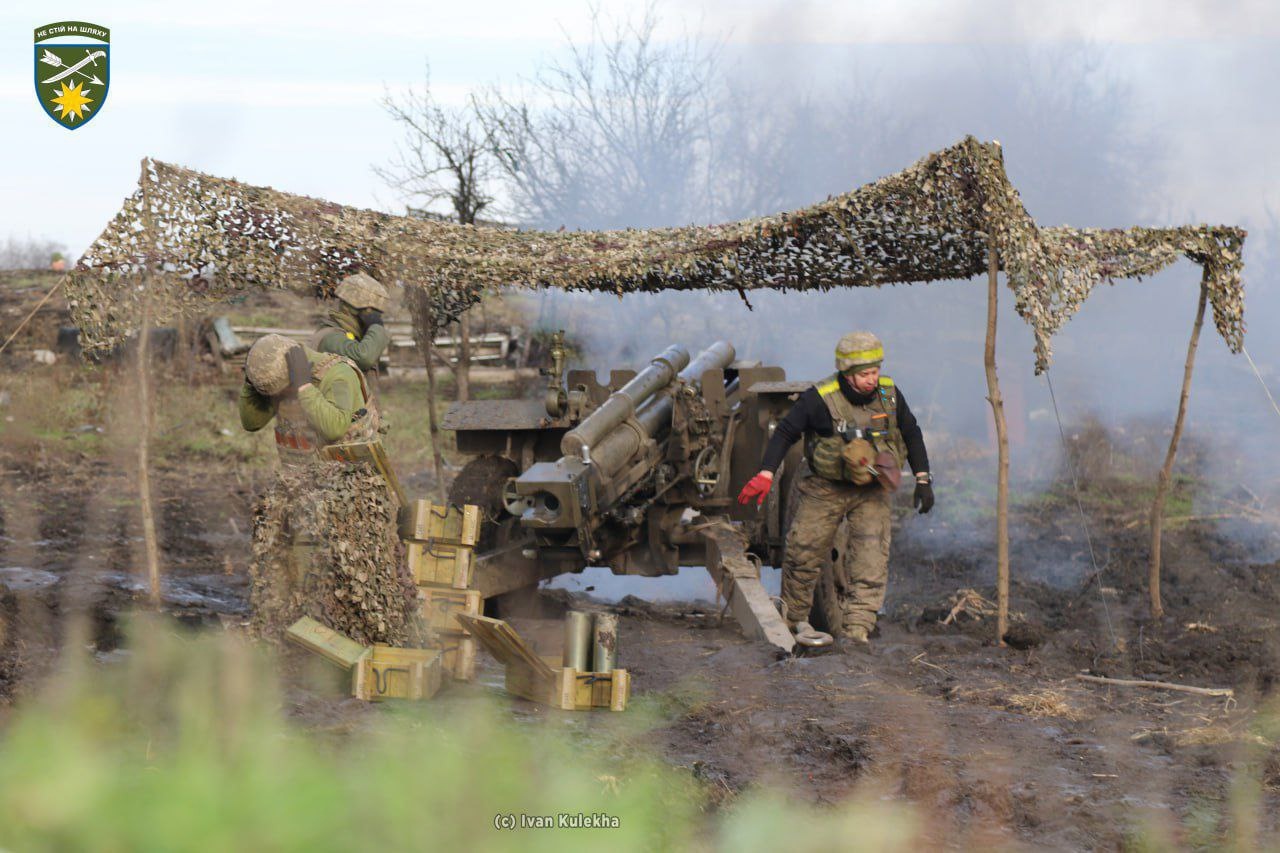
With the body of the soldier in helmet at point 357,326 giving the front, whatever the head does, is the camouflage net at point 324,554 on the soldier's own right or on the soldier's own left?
on the soldier's own right

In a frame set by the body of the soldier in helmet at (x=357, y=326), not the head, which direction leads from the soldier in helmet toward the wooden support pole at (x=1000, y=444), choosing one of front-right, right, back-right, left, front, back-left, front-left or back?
front-left
